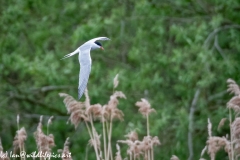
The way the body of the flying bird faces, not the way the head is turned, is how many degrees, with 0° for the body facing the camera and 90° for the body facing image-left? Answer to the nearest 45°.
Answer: approximately 270°

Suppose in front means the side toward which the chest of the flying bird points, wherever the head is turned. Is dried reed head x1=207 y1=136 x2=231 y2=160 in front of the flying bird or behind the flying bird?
in front

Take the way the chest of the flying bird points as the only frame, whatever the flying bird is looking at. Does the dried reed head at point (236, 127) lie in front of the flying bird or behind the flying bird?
in front
